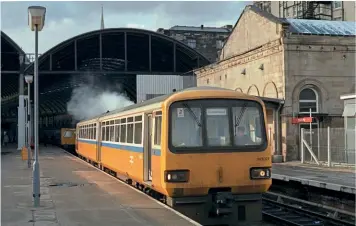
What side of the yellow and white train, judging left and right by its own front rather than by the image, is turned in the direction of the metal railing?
left

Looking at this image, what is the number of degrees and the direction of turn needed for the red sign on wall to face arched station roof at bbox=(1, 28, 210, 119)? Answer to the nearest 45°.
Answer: approximately 135° to its right

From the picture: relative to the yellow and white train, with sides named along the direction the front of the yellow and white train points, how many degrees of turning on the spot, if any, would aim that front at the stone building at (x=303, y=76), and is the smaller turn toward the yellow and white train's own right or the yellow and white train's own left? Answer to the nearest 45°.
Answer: approximately 135° to the yellow and white train's own left

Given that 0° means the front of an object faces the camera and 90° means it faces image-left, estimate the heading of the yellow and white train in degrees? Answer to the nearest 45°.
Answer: approximately 315°

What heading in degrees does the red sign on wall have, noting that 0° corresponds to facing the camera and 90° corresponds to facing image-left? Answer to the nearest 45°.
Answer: approximately 0°

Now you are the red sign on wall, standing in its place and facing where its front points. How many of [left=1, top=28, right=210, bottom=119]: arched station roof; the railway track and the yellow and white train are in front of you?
2

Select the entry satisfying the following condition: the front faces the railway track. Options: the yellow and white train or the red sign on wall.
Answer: the red sign on wall

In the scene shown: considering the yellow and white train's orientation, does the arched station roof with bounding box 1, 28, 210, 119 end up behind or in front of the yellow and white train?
behind

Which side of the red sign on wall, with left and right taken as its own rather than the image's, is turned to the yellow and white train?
right

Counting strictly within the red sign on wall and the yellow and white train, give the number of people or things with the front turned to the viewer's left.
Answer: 0

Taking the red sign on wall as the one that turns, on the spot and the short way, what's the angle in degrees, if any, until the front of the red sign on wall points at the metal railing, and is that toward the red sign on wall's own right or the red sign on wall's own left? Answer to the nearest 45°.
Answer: approximately 45° to the red sign on wall's own left

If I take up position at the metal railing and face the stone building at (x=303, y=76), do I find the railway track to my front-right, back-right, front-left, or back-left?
back-left
